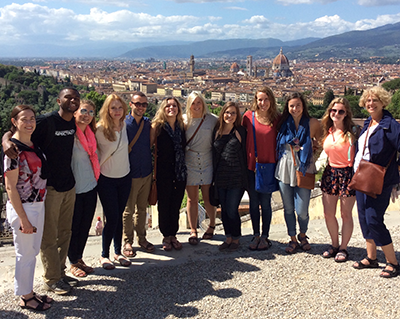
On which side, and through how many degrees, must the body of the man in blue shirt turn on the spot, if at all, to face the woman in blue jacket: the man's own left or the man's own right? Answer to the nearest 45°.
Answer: approximately 90° to the man's own left

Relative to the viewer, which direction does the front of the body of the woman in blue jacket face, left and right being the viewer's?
facing the viewer and to the left of the viewer

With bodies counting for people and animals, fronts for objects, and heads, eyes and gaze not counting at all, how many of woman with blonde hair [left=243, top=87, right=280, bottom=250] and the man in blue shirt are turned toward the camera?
2

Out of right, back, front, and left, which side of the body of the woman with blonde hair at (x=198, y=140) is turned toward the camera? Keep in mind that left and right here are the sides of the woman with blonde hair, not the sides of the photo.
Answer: front

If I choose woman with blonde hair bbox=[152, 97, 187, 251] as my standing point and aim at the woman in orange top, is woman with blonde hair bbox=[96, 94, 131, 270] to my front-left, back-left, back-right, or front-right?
back-right

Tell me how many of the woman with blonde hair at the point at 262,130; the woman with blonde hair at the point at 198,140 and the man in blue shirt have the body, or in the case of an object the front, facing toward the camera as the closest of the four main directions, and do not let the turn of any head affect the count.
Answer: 3

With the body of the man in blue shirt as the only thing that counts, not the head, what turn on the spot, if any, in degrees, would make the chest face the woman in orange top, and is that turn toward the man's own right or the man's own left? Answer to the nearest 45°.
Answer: approximately 90° to the man's own left
